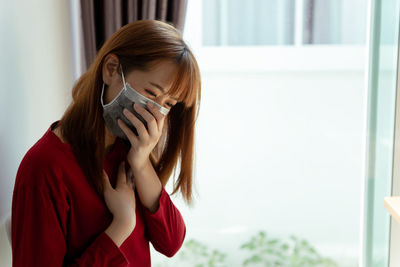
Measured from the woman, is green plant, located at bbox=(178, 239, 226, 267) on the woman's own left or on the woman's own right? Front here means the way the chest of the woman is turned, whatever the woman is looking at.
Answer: on the woman's own left

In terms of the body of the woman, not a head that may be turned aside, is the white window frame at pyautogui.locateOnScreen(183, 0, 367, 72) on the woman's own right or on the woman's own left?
on the woman's own left

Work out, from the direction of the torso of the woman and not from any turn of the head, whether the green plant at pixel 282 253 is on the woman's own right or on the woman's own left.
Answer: on the woman's own left

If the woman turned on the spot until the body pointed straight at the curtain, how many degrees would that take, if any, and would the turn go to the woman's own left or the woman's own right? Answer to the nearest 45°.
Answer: approximately 135° to the woman's own left

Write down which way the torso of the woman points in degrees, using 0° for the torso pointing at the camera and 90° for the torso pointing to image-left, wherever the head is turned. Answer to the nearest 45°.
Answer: approximately 315°

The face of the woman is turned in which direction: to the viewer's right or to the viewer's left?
to the viewer's right
